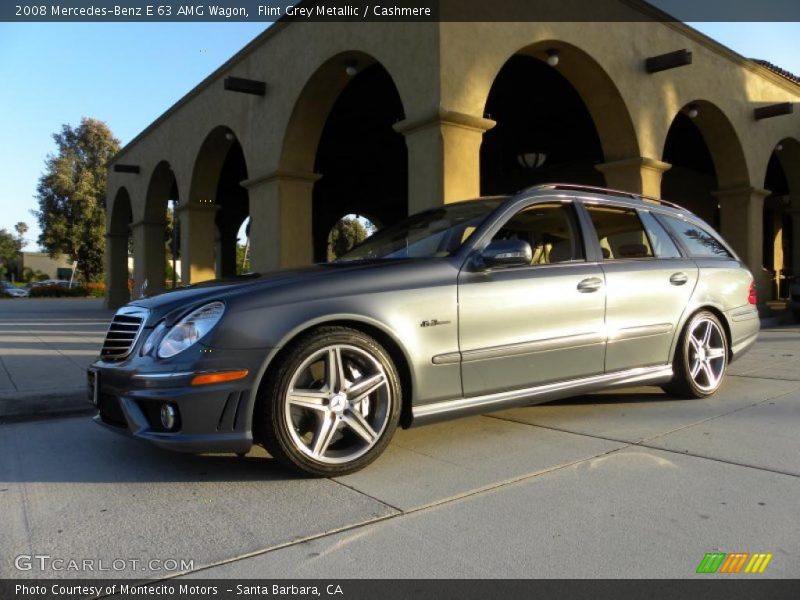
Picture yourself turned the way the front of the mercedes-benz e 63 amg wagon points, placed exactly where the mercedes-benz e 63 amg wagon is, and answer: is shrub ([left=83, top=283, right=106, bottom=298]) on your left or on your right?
on your right

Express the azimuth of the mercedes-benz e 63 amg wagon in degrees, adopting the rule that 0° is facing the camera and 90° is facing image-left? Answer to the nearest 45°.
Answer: approximately 45°

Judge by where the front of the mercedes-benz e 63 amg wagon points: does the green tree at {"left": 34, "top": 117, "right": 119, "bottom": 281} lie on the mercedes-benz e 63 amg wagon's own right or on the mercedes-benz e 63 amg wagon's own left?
on the mercedes-benz e 63 amg wagon's own right

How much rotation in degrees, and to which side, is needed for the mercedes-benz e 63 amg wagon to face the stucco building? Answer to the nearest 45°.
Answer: approximately 135° to its right
